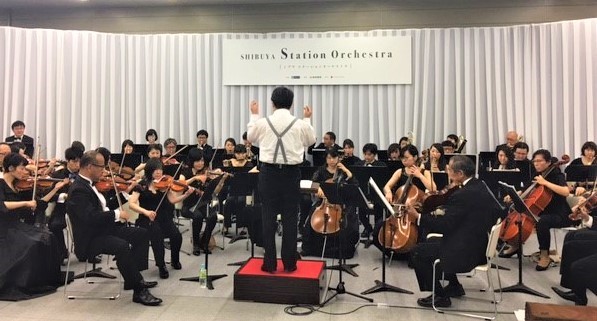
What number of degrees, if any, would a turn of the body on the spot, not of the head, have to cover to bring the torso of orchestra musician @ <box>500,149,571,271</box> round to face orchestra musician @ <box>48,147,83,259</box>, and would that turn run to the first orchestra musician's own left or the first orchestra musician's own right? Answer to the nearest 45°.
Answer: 0° — they already face them

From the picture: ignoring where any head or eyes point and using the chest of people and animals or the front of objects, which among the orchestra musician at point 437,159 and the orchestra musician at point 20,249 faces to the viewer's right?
the orchestra musician at point 20,249

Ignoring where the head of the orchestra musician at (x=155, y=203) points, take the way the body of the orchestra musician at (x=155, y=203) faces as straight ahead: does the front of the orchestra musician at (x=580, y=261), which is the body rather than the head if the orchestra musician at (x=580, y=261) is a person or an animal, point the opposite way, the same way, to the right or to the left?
the opposite way

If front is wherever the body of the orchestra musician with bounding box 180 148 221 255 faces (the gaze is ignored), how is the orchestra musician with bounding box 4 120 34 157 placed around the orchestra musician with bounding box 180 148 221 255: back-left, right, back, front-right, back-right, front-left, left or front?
back

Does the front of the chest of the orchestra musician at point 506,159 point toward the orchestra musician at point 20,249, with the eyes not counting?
yes

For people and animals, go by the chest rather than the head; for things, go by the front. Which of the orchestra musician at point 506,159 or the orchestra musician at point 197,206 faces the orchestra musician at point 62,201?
the orchestra musician at point 506,159

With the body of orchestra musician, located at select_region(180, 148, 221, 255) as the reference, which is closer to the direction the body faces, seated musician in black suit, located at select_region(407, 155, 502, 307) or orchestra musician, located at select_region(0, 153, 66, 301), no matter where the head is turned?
the seated musician in black suit

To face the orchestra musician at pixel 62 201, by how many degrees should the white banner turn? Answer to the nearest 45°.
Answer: approximately 45° to its right

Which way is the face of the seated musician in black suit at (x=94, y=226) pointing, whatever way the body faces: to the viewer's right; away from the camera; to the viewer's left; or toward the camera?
to the viewer's right

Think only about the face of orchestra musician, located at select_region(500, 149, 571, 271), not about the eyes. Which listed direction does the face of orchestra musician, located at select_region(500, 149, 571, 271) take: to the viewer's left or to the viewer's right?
to the viewer's left

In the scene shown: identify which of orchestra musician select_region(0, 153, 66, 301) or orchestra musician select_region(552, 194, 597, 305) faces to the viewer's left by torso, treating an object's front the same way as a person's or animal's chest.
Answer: orchestra musician select_region(552, 194, 597, 305)

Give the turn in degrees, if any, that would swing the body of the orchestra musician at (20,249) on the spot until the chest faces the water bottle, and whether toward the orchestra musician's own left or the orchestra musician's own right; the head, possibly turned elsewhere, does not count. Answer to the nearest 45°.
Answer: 0° — they already face it
